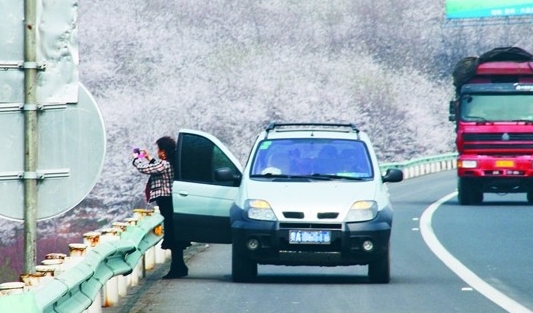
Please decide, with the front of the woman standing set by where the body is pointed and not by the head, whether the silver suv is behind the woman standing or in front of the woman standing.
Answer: behind

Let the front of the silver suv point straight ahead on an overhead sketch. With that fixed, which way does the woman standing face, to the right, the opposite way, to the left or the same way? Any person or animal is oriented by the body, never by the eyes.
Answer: to the right

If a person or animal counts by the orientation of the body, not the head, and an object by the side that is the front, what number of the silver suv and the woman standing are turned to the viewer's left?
1

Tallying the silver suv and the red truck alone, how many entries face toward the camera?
2

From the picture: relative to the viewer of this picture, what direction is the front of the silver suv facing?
facing the viewer

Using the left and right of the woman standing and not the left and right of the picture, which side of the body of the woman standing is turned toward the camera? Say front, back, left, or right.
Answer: left

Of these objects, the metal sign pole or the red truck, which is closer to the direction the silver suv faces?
the metal sign pole

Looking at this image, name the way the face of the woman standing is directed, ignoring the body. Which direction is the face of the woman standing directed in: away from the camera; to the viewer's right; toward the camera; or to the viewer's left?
to the viewer's left

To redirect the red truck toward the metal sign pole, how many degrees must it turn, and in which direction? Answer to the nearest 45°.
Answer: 0° — it already faces it

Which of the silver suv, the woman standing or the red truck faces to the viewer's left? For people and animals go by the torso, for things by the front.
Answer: the woman standing

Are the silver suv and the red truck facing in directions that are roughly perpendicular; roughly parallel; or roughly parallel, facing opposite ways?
roughly parallel

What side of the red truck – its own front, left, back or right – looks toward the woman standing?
front

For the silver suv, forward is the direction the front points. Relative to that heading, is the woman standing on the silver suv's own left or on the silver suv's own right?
on the silver suv's own right
